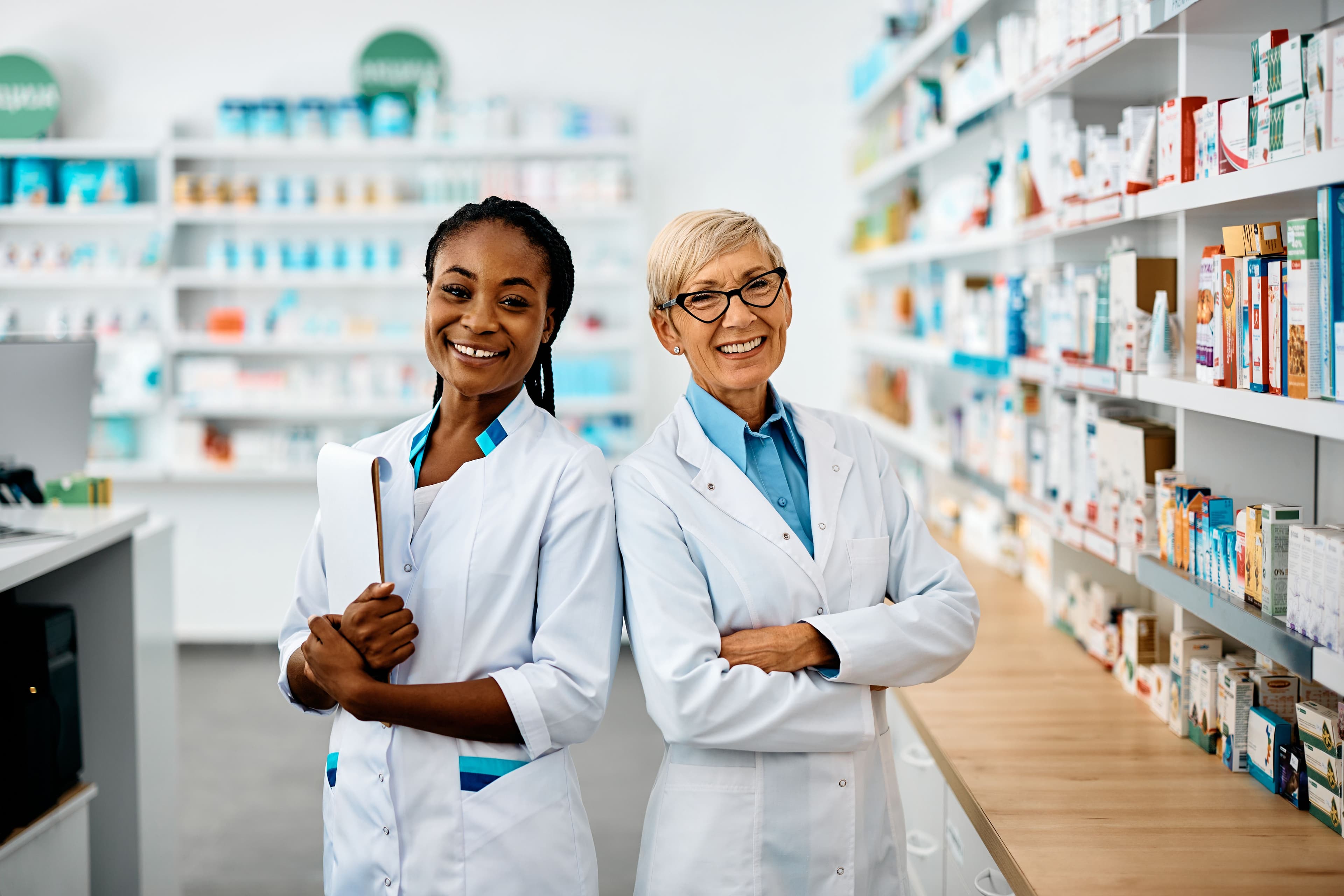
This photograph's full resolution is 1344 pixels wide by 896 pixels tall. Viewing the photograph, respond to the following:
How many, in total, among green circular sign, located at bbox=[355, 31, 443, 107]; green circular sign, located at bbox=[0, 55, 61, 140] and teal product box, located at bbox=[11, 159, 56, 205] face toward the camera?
3

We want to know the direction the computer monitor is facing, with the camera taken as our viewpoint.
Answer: facing away from the viewer and to the left of the viewer

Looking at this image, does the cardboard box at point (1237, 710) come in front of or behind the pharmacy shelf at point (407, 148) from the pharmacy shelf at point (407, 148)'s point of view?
in front

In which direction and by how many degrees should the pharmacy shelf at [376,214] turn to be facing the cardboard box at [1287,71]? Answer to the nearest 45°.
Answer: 0° — it already faces it

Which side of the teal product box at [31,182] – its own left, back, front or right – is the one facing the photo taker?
front

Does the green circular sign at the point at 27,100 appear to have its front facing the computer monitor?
yes

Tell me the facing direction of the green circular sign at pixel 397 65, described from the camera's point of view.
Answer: facing the viewer

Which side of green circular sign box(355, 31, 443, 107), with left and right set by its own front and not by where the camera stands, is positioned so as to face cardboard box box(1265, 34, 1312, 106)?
front

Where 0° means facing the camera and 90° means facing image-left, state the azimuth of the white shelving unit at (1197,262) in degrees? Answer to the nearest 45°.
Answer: approximately 45°

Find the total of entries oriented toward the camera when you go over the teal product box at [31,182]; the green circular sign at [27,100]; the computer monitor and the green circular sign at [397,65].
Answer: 3

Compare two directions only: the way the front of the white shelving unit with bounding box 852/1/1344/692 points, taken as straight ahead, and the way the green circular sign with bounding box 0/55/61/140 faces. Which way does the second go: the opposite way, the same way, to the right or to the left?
to the left

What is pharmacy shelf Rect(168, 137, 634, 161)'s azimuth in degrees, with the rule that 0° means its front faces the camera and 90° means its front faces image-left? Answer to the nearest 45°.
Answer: approximately 0°
